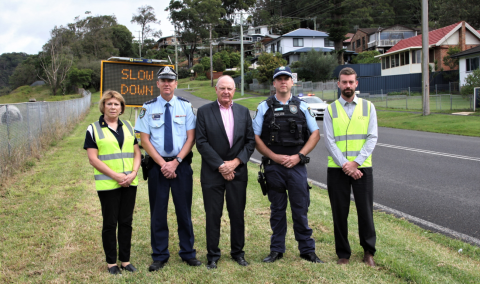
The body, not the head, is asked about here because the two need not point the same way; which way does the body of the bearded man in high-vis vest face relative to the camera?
toward the camera

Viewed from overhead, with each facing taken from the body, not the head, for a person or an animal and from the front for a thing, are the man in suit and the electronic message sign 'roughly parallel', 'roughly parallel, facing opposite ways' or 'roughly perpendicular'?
roughly parallel

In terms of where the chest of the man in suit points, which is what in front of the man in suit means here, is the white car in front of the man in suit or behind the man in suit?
behind

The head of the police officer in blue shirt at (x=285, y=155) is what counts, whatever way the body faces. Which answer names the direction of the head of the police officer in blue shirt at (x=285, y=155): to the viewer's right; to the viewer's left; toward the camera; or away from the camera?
toward the camera

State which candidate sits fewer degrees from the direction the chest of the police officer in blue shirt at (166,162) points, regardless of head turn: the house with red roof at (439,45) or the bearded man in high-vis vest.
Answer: the bearded man in high-vis vest

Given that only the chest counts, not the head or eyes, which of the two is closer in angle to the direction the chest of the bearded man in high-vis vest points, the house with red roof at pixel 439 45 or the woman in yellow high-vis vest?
the woman in yellow high-vis vest

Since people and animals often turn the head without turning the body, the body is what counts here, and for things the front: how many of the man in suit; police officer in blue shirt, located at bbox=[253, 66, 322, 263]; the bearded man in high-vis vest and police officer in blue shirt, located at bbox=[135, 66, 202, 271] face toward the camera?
4

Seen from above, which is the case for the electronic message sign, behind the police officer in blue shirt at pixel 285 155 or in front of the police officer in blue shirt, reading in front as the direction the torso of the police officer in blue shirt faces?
behind

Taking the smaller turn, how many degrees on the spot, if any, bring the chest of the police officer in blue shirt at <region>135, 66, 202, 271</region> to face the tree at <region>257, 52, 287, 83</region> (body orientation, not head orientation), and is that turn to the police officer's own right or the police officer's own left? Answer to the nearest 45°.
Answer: approximately 180°

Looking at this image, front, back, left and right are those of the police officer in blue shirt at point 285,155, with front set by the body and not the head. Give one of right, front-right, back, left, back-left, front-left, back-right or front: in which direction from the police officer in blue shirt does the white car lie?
back

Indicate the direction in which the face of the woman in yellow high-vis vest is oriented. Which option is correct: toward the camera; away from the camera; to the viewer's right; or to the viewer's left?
toward the camera

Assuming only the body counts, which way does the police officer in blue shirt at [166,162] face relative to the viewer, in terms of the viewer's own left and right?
facing the viewer
